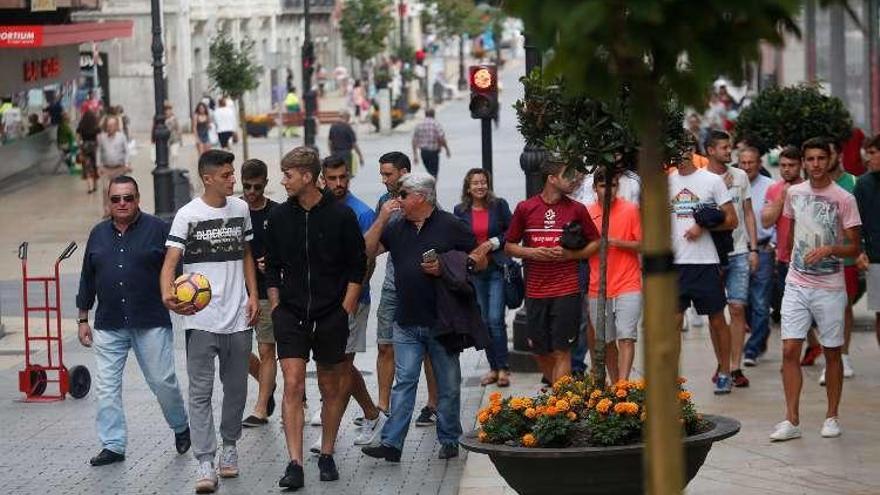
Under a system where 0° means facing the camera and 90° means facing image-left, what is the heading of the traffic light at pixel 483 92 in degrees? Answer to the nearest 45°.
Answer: approximately 0°

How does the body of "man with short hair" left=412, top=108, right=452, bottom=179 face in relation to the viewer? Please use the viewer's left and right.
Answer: facing away from the viewer

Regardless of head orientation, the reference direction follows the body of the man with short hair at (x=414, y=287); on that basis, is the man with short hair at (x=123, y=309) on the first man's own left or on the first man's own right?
on the first man's own right

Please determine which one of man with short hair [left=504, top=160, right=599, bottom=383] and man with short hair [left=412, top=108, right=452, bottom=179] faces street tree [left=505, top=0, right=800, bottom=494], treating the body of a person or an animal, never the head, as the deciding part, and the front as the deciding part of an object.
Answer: man with short hair [left=504, top=160, right=599, bottom=383]

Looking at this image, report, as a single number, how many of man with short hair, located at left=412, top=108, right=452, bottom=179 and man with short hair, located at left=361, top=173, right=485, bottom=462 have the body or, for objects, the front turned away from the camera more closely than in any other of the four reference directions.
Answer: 1

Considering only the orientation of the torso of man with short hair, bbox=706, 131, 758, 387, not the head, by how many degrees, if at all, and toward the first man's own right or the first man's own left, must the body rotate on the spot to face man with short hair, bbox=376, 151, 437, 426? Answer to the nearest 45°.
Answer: approximately 45° to the first man's own right

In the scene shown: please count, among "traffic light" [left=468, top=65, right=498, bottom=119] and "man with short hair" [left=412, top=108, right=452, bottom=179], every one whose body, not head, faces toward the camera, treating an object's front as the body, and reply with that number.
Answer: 1

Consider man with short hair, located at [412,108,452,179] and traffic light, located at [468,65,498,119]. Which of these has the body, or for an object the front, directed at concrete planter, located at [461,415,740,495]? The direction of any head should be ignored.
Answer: the traffic light
